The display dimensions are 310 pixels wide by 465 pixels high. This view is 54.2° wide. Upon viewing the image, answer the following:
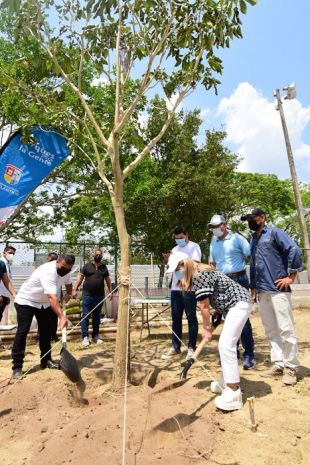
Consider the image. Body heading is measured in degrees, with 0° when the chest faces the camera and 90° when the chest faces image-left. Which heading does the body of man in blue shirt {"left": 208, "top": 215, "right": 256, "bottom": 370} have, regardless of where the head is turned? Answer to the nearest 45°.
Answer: approximately 45°

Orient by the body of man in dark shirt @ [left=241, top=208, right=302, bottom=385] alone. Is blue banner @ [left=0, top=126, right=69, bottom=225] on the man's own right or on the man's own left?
on the man's own right

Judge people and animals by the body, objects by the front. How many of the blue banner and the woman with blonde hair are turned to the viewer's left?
1

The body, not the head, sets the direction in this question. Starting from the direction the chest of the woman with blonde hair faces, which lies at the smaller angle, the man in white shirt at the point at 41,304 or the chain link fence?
the man in white shirt

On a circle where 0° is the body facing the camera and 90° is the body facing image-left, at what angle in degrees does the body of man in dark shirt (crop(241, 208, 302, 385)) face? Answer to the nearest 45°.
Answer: approximately 45°

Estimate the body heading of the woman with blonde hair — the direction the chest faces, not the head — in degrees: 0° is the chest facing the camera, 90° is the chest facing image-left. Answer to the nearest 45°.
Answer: approximately 90°

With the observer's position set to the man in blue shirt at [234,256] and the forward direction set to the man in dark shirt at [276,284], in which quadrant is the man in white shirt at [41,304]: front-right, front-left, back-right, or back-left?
back-right

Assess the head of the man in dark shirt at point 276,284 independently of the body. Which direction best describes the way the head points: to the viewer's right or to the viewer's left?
to the viewer's left

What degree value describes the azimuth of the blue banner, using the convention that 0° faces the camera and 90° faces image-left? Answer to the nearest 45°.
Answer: approximately 0°
